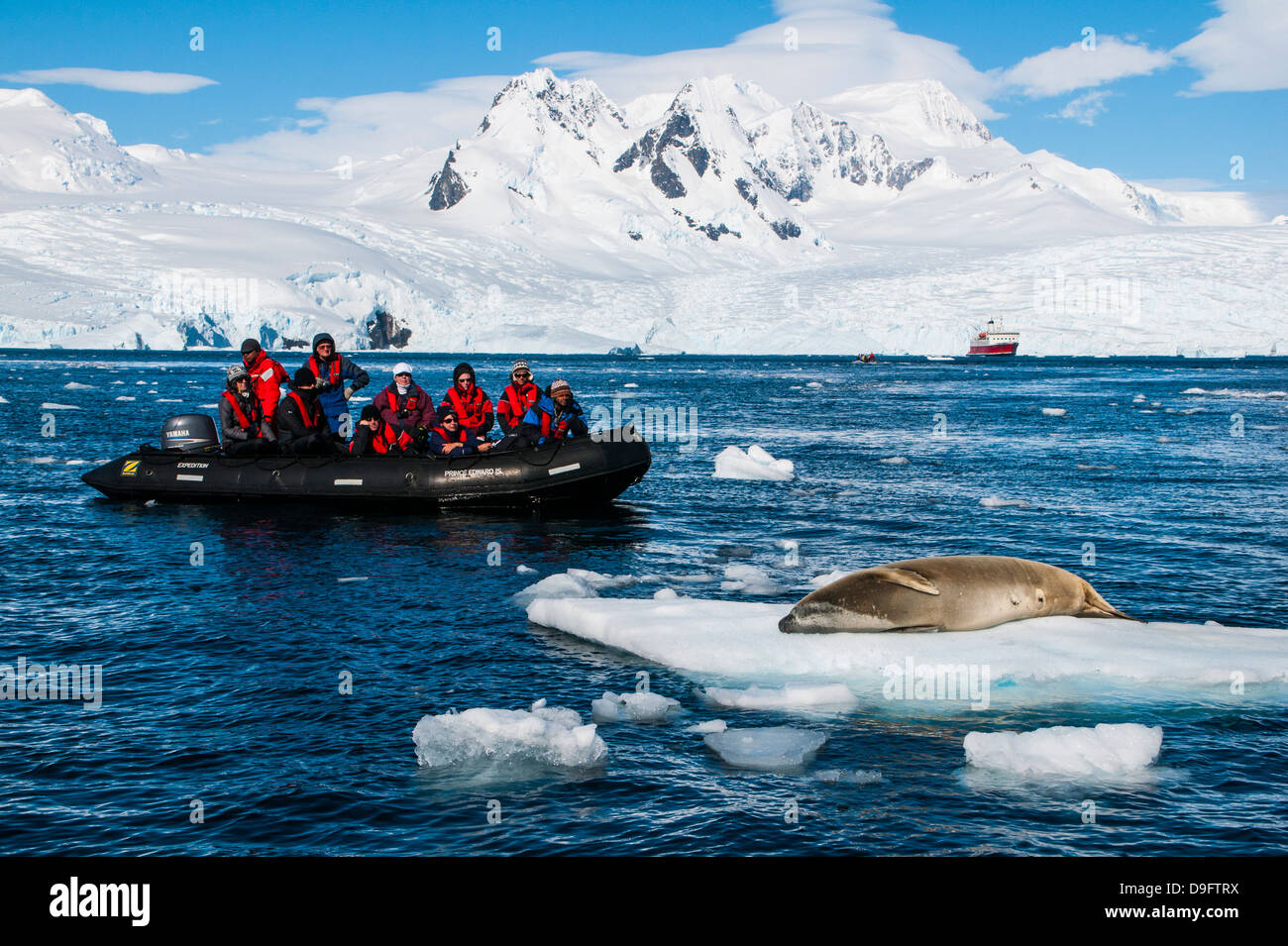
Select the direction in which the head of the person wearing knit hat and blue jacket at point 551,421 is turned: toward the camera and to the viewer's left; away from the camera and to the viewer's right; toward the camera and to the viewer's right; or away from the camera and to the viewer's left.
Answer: toward the camera and to the viewer's right

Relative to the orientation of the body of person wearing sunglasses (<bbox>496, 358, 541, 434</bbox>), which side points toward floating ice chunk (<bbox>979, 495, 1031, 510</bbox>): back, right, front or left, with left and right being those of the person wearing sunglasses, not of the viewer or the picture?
left

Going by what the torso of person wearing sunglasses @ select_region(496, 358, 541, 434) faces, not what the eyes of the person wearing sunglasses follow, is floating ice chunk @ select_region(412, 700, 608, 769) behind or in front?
in front

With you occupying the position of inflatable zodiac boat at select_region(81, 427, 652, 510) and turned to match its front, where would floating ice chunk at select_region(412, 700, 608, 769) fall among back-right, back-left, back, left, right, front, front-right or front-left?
right

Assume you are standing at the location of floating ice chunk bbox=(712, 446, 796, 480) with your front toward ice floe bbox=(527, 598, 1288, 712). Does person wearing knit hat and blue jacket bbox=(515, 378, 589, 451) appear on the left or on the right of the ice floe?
right

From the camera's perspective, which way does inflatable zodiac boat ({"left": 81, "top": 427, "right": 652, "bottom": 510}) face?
to the viewer's right

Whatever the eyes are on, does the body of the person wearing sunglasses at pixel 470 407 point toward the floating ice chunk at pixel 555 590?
yes

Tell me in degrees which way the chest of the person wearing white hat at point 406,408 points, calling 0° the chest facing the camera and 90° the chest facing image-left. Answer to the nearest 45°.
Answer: approximately 0°

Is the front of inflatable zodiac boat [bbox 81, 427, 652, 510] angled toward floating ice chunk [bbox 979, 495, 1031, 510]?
yes
